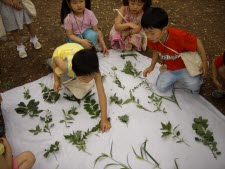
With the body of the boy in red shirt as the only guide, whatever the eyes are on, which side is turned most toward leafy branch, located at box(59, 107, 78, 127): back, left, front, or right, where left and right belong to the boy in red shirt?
front

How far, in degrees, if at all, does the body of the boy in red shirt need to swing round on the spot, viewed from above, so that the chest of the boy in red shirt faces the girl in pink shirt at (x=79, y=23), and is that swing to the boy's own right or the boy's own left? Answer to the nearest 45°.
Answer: approximately 45° to the boy's own right

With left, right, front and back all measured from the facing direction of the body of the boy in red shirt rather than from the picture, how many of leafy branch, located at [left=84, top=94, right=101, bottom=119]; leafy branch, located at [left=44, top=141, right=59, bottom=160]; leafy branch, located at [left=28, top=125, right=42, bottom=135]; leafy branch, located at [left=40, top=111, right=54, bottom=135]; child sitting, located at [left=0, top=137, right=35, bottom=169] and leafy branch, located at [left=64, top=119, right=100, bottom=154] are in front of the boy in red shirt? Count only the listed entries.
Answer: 6

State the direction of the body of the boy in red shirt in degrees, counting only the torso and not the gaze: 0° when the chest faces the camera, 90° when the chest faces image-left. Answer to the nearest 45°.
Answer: approximately 45°
